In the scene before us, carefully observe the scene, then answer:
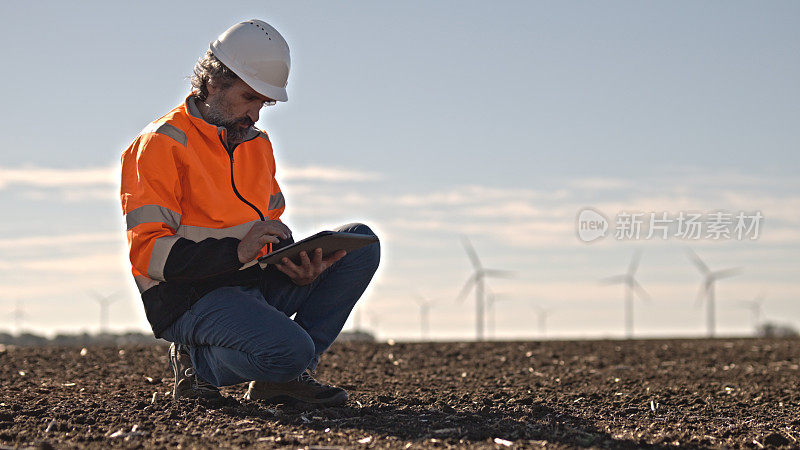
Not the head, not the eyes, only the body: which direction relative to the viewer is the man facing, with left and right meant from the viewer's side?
facing the viewer and to the right of the viewer
